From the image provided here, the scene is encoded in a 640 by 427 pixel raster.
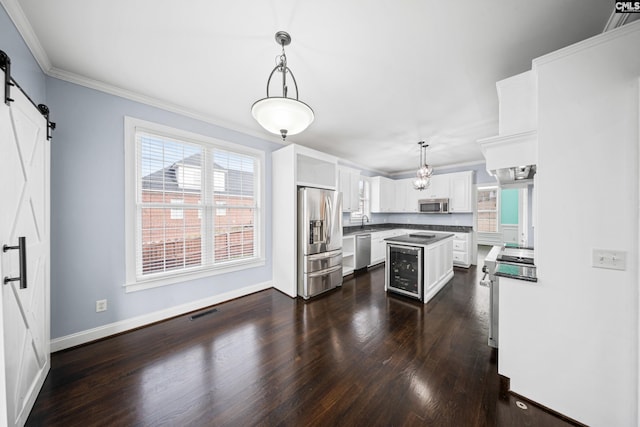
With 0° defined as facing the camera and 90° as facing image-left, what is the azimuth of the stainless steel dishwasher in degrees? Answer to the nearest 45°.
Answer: approximately 315°

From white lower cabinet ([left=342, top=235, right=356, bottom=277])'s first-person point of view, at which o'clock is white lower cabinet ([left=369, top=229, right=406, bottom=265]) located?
white lower cabinet ([left=369, top=229, right=406, bottom=265]) is roughly at 9 o'clock from white lower cabinet ([left=342, top=235, right=356, bottom=277]).

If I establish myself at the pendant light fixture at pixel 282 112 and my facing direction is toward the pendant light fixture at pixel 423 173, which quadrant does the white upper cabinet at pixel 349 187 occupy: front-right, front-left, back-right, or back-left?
front-left

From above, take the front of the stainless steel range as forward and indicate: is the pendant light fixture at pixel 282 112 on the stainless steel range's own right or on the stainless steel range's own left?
on the stainless steel range's own left

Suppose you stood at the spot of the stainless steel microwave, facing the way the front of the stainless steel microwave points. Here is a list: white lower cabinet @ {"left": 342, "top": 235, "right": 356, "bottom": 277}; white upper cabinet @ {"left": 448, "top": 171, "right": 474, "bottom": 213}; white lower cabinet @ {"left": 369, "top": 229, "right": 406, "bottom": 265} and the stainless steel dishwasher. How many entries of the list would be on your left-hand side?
1

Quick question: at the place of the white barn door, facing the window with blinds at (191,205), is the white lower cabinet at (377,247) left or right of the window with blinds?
right

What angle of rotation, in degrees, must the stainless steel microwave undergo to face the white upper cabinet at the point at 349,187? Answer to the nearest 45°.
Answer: approximately 45° to its right

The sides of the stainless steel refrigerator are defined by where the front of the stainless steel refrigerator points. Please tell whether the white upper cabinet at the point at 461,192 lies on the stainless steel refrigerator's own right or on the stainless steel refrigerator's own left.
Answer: on the stainless steel refrigerator's own left

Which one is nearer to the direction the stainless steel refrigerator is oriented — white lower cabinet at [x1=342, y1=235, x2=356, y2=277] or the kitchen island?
the kitchen island

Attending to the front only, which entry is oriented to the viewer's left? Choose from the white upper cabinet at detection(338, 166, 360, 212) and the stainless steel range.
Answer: the stainless steel range

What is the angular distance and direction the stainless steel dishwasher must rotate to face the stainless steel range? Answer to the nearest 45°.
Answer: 0° — it already faces it

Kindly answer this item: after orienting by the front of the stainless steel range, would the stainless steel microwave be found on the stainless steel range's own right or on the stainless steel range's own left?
on the stainless steel range's own right

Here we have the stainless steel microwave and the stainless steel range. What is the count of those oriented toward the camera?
1

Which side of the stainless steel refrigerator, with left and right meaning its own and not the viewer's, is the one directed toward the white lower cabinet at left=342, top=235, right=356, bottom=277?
left

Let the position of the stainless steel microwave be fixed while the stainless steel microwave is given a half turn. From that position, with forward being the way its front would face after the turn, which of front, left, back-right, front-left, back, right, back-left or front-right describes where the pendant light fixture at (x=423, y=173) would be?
back

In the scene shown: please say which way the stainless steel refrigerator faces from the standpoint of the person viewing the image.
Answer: facing the viewer and to the right of the viewer

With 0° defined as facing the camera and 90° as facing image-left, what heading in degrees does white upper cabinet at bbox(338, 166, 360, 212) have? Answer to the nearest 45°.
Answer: approximately 315°

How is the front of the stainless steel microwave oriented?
toward the camera

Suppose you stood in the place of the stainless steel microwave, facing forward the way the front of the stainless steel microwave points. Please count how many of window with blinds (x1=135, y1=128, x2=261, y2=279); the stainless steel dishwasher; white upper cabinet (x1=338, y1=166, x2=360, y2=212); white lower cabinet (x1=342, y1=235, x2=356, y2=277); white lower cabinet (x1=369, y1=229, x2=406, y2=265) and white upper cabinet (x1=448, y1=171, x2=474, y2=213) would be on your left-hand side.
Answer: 1

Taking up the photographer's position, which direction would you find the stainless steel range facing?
facing to the left of the viewer
